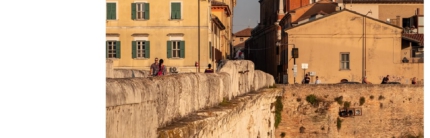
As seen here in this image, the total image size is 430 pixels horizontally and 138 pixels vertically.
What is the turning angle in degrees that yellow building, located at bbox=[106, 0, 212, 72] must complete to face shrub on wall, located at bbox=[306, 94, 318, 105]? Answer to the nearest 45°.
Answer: approximately 45° to its left

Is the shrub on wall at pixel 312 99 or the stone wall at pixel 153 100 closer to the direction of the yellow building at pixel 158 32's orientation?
the stone wall

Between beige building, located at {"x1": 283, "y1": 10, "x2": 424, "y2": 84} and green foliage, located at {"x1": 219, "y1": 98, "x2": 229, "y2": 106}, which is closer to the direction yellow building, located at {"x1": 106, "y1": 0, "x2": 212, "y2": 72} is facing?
the green foliage

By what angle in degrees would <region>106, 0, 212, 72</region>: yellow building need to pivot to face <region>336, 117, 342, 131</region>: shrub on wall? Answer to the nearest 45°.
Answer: approximately 45° to its left

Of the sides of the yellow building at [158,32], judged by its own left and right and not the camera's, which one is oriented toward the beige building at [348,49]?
left

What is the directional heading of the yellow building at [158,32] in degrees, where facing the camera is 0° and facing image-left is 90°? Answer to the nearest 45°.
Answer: approximately 0°

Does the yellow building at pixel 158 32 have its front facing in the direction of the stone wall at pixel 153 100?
yes

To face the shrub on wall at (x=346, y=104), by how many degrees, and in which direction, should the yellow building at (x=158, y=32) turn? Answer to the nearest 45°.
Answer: approximately 45° to its left
